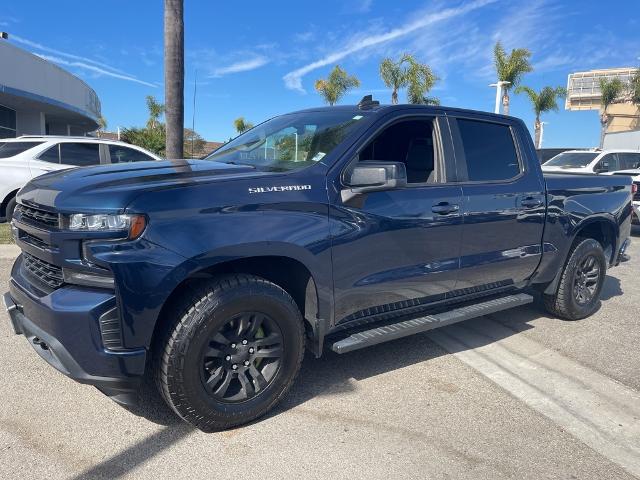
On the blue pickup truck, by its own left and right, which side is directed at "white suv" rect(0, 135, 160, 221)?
right

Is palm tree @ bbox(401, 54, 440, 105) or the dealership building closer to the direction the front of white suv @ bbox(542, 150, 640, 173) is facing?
the dealership building

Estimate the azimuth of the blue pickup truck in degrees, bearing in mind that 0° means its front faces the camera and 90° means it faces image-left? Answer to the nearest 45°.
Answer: approximately 45°

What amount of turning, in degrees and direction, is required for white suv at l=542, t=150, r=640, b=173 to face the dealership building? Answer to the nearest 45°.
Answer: approximately 45° to its right

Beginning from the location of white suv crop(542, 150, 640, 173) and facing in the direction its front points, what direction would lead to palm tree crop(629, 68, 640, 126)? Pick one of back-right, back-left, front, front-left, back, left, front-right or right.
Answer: back-right

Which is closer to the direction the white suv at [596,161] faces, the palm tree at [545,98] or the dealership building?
the dealership building

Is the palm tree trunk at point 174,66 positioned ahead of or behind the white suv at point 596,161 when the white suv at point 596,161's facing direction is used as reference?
ahead

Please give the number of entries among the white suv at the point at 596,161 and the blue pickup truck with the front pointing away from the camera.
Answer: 0

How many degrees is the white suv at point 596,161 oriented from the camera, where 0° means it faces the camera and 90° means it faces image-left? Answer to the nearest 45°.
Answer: approximately 45°

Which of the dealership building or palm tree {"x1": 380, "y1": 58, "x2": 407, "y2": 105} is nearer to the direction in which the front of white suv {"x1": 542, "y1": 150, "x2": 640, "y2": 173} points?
the dealership building

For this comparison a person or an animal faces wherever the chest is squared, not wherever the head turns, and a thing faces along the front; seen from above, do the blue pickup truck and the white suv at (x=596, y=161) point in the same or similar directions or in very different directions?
same or similar directions

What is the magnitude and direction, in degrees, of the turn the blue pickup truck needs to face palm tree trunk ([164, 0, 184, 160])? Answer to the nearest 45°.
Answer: approximately 135° to its right

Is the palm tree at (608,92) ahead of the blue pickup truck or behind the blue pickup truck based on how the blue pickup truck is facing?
behind

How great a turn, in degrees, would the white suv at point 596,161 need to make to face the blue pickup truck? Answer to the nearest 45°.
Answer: approximately 45° to its left
